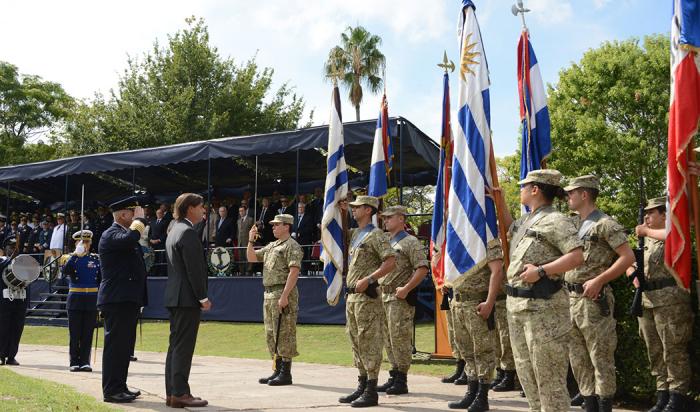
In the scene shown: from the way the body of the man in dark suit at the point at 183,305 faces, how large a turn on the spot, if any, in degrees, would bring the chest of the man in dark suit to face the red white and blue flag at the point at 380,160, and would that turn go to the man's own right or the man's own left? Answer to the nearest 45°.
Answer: approximately 45° to the man's own left

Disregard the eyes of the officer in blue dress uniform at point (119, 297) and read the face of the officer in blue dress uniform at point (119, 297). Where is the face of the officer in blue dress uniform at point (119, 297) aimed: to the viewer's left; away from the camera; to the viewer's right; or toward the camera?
to the viewer's right

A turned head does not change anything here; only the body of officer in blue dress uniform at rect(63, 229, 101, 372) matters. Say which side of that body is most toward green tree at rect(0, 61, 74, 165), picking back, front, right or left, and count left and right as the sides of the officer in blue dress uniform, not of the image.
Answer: back

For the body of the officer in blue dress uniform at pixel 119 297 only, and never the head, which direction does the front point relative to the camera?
to the viewer's right

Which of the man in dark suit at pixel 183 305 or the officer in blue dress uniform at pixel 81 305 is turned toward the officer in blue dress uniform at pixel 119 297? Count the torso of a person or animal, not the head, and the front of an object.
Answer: the officer in blue dress uniform at pixel 81 305

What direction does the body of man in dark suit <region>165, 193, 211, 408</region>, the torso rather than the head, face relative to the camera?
to the viewer's right

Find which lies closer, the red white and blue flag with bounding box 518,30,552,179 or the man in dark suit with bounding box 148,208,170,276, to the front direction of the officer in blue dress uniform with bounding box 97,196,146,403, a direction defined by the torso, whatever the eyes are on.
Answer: the red white and blue flag

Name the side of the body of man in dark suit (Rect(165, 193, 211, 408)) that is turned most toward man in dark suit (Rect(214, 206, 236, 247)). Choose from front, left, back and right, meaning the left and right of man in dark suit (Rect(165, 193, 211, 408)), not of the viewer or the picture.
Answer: left

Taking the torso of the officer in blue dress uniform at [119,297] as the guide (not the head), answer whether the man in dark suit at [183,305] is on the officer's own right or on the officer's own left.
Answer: on the officer's own right

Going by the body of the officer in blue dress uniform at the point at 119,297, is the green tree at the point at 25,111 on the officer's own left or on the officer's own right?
on the officer's own left

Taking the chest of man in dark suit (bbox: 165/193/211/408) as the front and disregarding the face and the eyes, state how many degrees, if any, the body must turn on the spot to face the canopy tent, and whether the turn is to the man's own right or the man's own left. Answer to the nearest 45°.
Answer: approximately 90° to the man's own left

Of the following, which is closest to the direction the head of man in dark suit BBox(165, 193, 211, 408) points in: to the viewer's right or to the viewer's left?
to the viewer's right
